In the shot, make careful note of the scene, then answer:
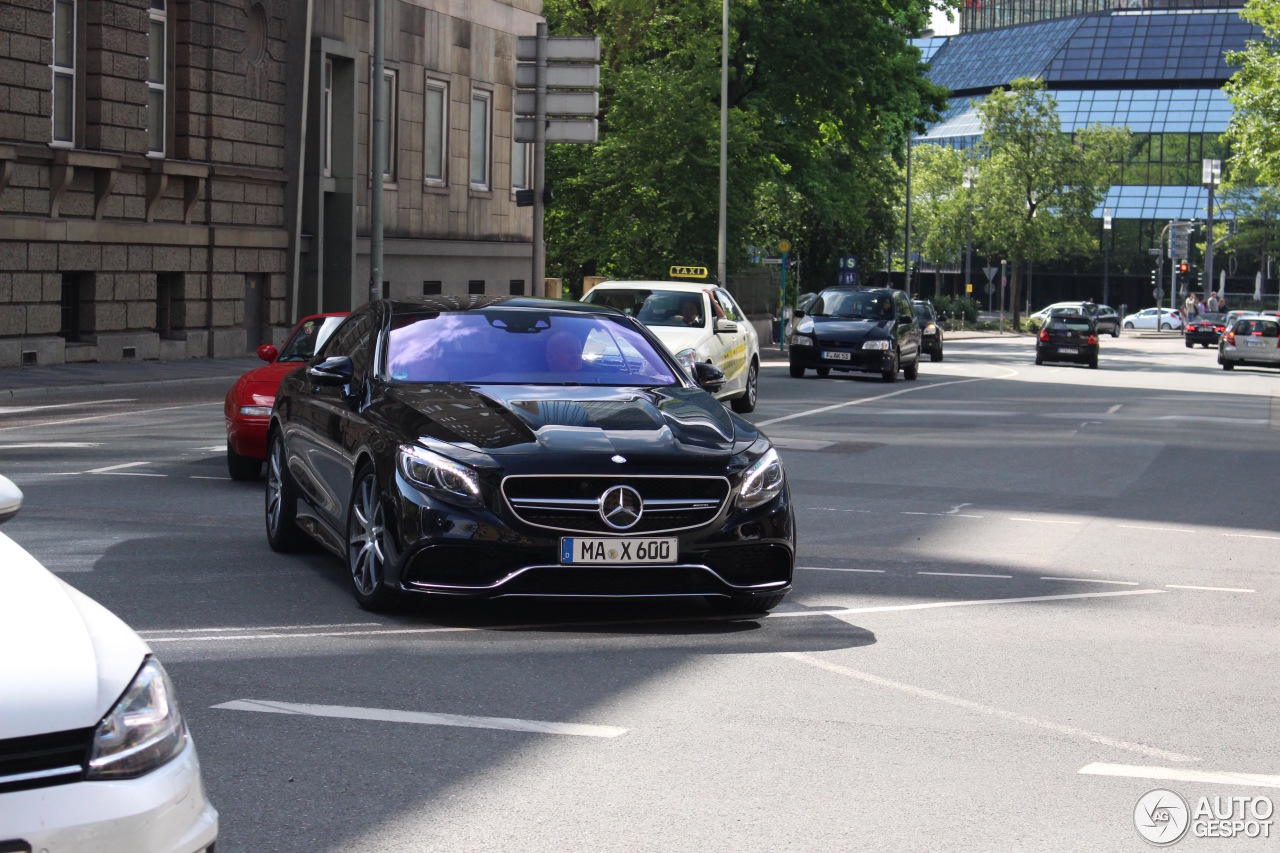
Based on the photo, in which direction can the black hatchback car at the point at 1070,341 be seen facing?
away from the camera

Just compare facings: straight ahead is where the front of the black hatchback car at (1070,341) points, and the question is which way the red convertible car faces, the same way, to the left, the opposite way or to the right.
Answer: the opposite way

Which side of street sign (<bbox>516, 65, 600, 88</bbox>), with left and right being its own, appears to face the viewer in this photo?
back

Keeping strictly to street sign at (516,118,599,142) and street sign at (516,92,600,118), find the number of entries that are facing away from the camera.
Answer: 2

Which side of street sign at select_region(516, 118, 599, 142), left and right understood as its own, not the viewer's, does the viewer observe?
back

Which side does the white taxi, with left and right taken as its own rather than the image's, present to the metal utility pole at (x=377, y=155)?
right

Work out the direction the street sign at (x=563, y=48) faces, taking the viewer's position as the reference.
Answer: facing away from the viewer

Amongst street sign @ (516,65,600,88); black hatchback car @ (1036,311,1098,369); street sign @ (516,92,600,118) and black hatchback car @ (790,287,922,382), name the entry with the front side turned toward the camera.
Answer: black hatchback car @ (790,287,922,382)

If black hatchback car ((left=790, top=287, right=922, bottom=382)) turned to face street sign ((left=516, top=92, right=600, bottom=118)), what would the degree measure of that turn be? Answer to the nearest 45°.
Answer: approximately 45° to its right

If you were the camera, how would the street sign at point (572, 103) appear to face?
facing away from the viewer

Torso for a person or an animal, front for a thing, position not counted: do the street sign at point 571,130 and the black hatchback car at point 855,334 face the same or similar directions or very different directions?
very different directions
